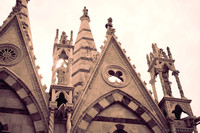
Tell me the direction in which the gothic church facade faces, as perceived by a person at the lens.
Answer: facing the viewer and to the right of the viewer
